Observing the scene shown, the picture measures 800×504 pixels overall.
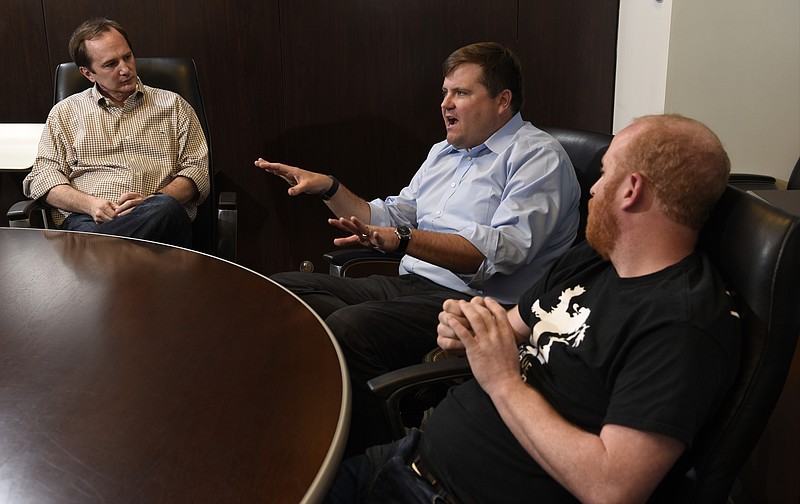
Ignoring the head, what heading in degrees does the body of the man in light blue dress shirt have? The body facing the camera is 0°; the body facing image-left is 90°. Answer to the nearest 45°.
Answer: approximately 45°

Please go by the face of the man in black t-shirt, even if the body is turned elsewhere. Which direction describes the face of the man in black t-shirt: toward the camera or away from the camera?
away from the camera

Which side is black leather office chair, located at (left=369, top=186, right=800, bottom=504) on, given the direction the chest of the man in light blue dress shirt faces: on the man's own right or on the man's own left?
on the man's own left

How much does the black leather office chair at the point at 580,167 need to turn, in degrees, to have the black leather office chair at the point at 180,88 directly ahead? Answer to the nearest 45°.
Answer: approximately 90° to its right

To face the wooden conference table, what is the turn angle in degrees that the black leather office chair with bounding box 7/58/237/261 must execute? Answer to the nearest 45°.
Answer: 0° — it already faces it

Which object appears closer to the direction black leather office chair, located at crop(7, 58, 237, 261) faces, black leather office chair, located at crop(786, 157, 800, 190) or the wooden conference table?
the wooden conference table

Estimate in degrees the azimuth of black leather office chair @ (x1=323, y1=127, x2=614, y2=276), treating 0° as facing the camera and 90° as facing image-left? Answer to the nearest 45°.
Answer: approximately 45°

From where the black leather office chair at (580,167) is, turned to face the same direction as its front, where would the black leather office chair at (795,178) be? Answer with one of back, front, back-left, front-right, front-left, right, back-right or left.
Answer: back

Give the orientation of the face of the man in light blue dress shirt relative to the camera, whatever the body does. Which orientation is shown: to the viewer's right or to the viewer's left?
to the viewer's left

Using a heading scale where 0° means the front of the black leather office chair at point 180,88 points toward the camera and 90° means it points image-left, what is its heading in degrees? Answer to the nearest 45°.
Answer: approximately 0°
